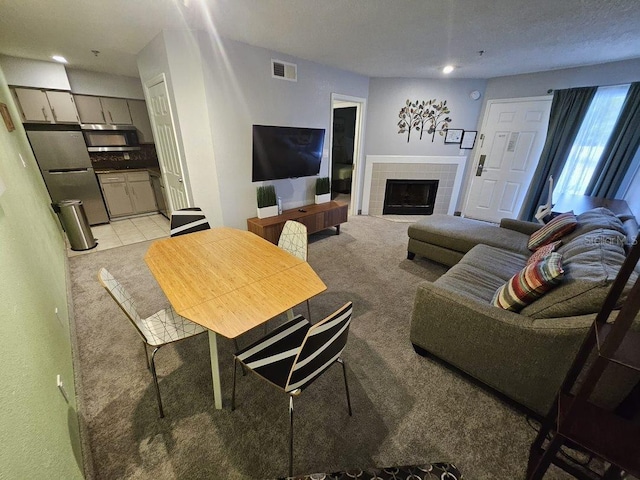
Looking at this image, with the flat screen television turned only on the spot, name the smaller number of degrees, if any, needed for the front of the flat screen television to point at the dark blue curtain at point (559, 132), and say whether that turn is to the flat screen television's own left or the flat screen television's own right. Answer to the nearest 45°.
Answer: approximately 45° to the flat screen television's own left

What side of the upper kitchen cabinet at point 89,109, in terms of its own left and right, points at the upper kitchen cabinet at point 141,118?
left

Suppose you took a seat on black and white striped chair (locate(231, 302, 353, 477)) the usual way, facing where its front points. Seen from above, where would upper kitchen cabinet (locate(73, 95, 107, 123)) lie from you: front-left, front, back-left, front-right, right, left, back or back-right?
front

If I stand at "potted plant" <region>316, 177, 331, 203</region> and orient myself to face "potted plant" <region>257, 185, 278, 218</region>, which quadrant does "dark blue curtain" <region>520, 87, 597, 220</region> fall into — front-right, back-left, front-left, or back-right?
back-left

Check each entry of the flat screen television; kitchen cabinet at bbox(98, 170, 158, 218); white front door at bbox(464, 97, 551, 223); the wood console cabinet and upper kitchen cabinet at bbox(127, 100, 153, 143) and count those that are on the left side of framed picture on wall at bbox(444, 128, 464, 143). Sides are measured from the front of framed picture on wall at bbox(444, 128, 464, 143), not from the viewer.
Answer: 1

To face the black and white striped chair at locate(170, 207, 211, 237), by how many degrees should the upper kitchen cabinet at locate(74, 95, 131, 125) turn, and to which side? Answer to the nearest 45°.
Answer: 0° — it already faces it

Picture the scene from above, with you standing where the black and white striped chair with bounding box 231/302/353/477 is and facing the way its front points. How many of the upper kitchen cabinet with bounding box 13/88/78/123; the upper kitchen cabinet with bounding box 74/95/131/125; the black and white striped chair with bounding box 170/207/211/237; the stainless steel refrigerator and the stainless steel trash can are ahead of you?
5

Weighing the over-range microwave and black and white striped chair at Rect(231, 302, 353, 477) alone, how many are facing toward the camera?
1

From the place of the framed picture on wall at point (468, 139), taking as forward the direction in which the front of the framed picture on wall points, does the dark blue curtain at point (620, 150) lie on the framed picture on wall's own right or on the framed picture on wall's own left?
on the framed picture on wall's own left

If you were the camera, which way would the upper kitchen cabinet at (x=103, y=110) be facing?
facing the viewer

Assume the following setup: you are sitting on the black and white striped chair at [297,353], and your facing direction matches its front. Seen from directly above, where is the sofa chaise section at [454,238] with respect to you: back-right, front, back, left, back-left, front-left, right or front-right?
right
